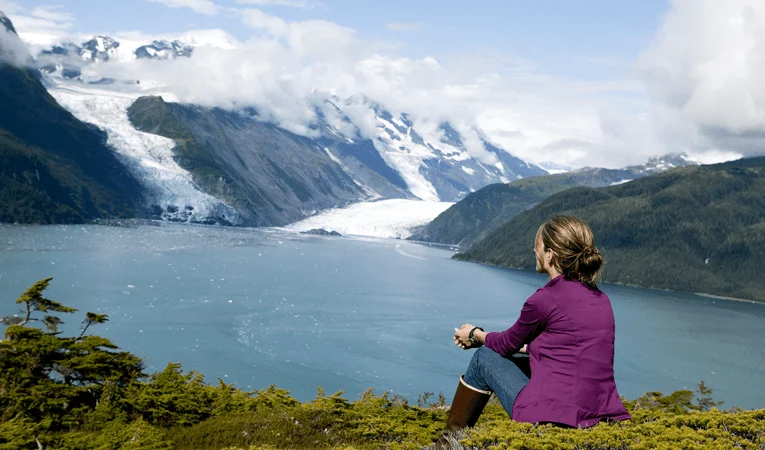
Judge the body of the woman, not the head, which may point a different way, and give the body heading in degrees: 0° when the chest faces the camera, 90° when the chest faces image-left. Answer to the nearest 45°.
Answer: approximately 135°

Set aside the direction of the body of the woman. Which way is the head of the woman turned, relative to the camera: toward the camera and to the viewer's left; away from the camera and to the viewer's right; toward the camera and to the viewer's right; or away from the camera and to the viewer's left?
away from the camera and to the viewer's left

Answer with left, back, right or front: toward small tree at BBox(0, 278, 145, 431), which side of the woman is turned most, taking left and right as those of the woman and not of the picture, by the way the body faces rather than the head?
front
